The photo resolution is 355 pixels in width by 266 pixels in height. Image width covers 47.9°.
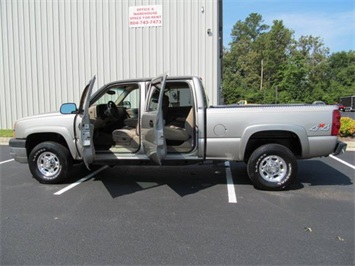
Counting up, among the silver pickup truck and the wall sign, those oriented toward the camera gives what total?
1

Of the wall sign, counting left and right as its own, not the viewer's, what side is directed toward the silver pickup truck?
front

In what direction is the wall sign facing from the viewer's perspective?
toward the camera

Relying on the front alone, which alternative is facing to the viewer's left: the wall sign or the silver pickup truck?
the silver pickup truck

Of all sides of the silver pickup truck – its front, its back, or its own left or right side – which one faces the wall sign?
right

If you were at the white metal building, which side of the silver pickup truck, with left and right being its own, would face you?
right

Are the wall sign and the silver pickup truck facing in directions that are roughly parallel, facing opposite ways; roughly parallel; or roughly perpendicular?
roughly perpendicular

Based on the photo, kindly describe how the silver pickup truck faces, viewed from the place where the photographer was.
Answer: facing to the left of the viewer
